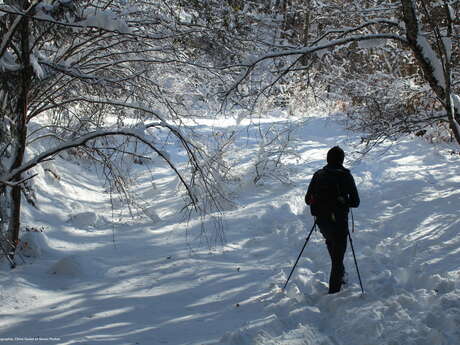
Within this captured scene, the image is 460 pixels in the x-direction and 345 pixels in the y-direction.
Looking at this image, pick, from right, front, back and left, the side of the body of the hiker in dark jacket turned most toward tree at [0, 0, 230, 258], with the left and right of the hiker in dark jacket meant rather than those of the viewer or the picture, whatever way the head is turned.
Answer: left

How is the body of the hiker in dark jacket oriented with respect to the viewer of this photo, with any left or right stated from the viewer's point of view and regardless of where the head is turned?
facing away from the viewer

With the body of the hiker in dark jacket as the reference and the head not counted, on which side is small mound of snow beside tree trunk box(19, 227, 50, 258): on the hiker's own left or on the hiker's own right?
on the hiker's own left
